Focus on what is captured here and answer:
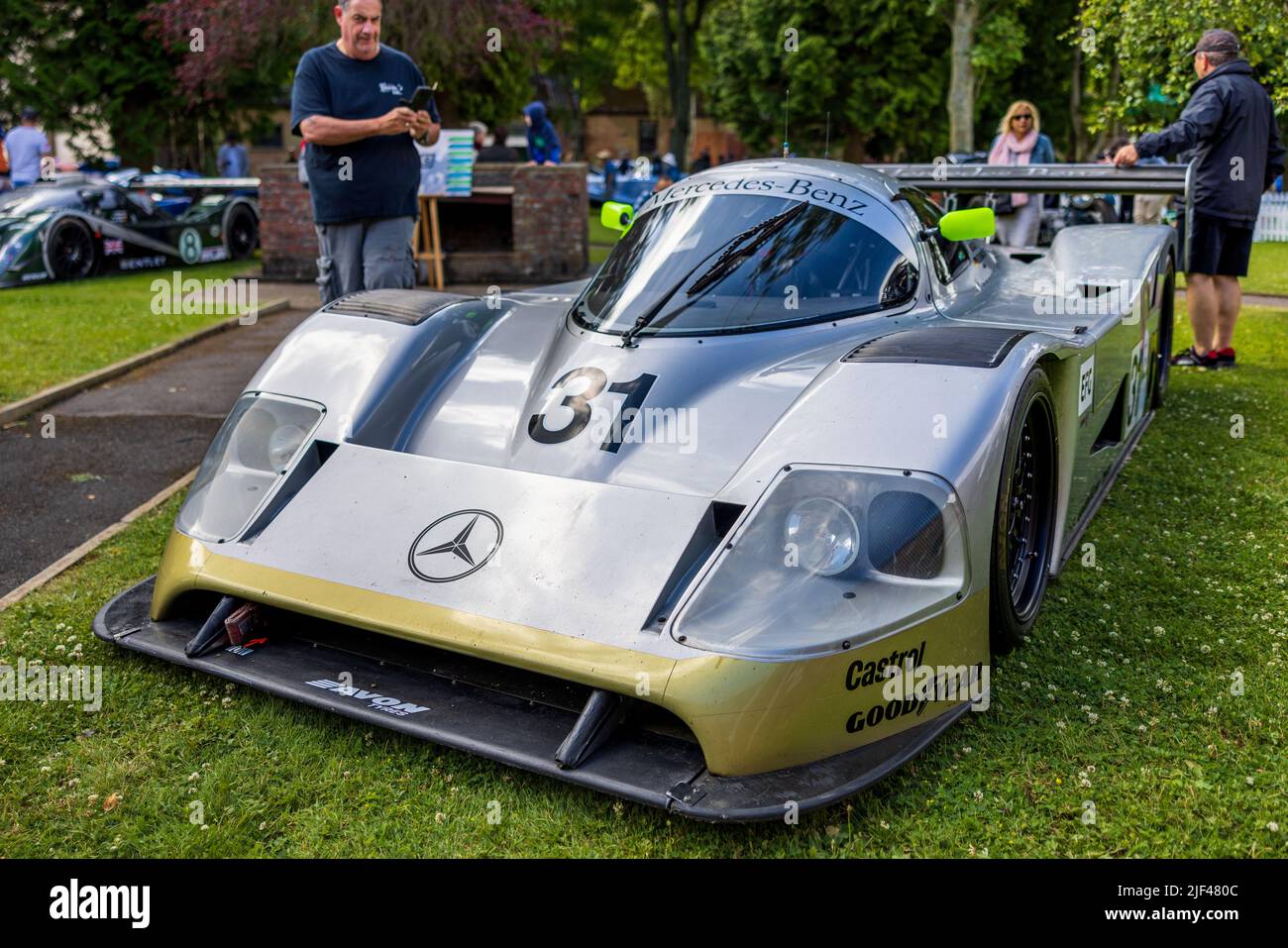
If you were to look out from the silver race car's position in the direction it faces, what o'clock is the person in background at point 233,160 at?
The person in background is roughly at 4 o'clock from the silver race car.

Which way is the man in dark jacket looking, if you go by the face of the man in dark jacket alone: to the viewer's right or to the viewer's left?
to the viewer's left

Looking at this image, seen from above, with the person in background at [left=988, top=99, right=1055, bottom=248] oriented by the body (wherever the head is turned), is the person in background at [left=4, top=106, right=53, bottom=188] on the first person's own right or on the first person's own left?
on the first person's own right

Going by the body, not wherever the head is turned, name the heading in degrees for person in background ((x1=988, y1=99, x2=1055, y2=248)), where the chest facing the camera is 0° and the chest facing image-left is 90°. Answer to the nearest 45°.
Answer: approximately 0°

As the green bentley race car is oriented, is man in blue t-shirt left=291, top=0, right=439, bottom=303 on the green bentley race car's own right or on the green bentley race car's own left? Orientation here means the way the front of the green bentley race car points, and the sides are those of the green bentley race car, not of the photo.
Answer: on the green bentley race car's own left

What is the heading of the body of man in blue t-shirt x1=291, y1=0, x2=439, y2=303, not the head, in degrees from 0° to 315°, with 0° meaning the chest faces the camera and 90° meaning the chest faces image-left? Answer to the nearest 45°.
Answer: approximately 315°

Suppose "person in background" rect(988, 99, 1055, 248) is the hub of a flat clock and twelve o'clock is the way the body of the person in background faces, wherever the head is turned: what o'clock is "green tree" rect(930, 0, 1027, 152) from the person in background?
The green tree is roughly at 6 o'clock from the person in background.

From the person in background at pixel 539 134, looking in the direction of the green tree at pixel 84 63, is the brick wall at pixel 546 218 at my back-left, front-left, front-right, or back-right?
back-left
